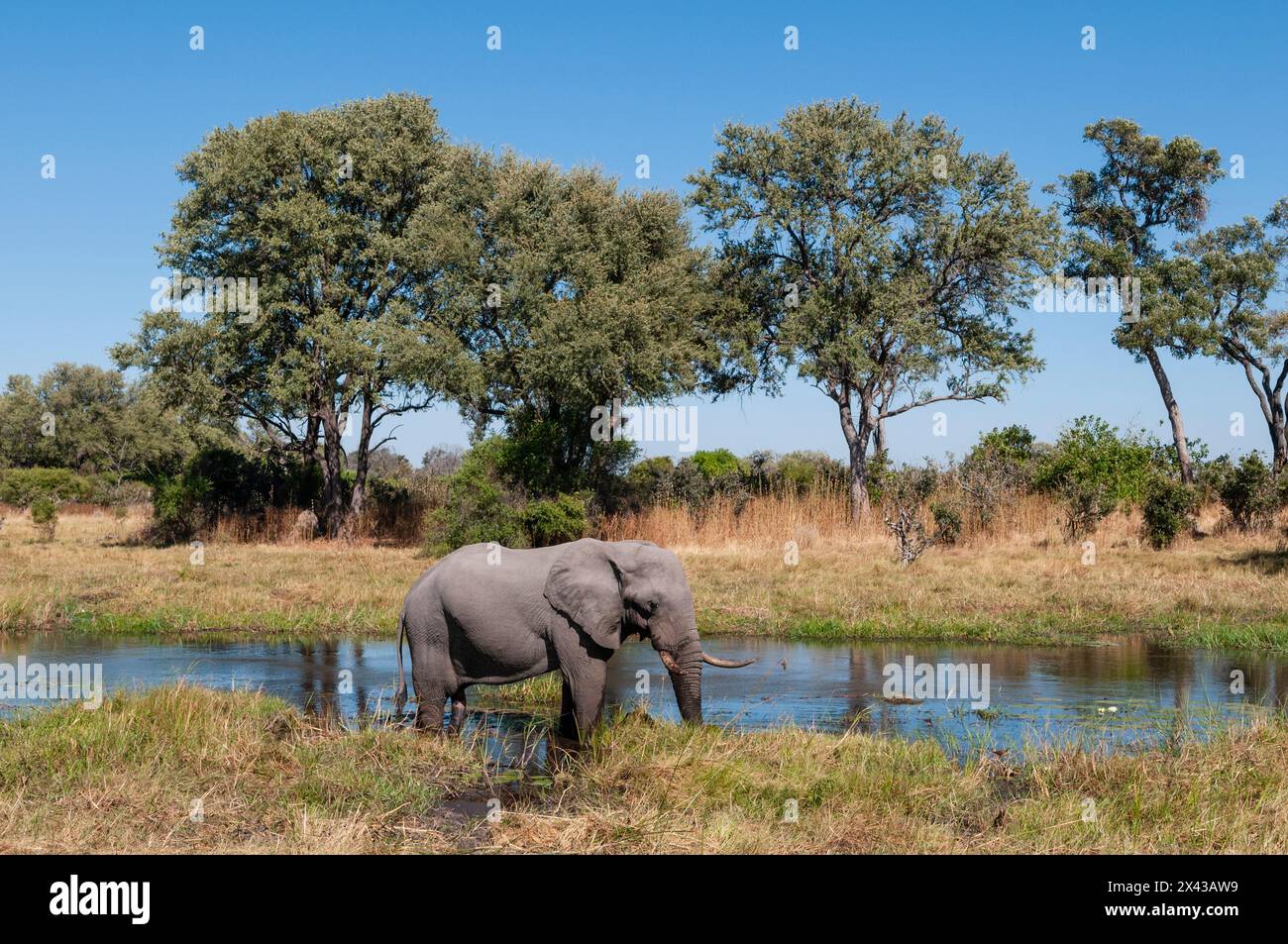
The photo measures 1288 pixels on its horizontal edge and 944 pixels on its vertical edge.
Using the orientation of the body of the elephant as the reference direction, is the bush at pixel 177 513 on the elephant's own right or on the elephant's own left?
on the elephant's own left

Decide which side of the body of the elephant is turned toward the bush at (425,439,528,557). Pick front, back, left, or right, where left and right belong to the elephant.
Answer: left

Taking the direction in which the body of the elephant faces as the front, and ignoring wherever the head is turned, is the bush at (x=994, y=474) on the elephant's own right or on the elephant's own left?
on the elephant's own left

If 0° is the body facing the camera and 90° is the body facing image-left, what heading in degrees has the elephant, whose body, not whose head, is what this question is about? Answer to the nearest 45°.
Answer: approximately 270°

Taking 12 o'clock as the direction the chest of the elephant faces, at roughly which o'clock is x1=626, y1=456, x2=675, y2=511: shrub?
The shrub is roughly at 9 o'clock from the elephant.

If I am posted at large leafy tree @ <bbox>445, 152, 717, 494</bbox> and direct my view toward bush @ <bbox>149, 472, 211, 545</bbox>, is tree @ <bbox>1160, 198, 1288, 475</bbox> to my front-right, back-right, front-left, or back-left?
back-right

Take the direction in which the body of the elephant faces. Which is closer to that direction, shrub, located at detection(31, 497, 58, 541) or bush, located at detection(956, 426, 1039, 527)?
the bush

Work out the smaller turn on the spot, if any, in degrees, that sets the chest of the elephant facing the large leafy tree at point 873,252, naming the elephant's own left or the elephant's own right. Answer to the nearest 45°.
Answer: approximately 90° to the elephant's own left

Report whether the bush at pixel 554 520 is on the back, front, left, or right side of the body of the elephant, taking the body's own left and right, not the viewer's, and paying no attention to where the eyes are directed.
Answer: left

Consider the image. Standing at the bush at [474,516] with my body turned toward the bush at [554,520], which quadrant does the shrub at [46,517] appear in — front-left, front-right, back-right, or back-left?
back-left
